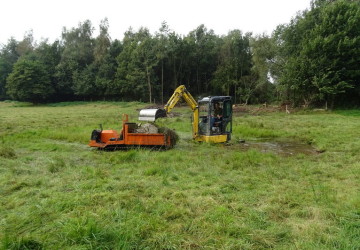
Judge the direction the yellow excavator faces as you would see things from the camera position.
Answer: facing to the left of the viewer

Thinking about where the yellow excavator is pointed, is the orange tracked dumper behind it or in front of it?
in front
